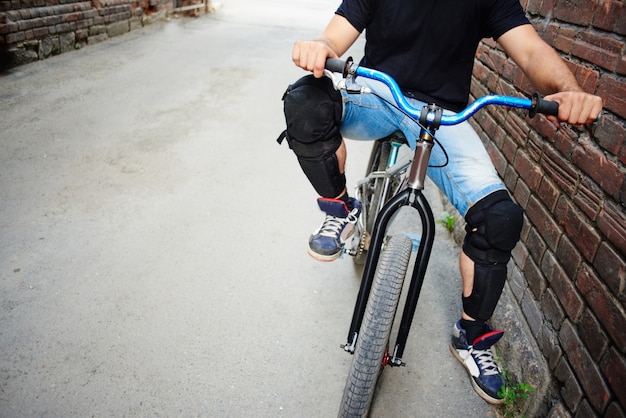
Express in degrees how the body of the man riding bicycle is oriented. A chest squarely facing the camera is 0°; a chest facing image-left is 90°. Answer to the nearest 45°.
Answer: approximately 0°
